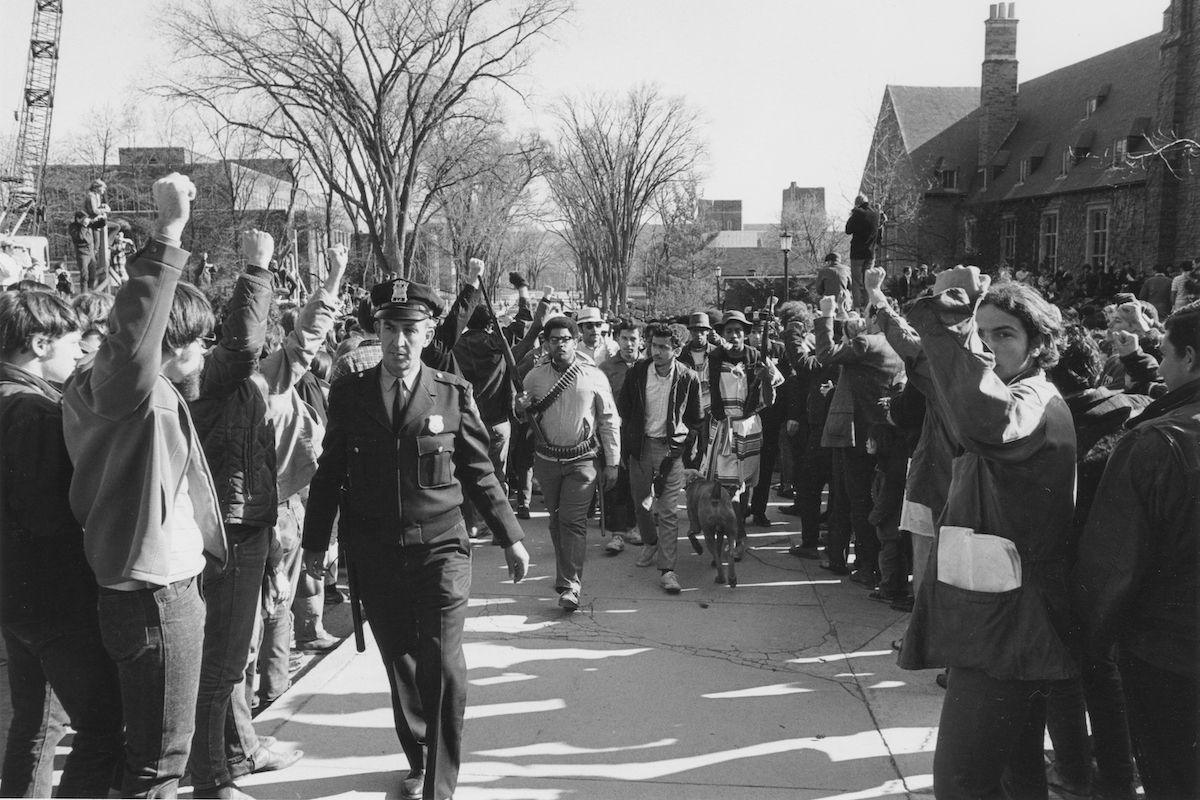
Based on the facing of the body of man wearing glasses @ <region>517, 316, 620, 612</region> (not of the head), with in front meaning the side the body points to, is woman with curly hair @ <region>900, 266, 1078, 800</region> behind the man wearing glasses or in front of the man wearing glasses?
in front

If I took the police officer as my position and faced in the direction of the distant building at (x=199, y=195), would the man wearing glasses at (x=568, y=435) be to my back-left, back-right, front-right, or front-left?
front-right

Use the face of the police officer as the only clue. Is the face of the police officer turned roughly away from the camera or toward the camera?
toward the camera

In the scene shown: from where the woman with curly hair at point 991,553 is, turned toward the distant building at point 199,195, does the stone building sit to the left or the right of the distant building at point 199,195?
right

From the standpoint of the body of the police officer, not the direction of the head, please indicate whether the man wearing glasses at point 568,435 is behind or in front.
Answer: behind

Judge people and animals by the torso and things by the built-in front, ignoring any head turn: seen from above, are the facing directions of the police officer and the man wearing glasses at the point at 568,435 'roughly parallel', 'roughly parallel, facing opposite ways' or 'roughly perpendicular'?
roughly parallel

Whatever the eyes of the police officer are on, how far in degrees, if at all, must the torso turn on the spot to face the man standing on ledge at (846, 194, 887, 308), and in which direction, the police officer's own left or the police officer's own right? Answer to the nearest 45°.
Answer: approximately 135° to the police officer's own left

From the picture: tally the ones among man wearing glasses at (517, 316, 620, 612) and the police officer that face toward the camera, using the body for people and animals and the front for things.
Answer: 2

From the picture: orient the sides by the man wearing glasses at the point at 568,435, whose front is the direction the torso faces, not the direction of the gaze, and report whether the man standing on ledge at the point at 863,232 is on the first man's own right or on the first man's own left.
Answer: on the first man's own left

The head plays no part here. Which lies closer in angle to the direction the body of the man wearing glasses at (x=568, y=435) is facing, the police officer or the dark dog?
the police officer

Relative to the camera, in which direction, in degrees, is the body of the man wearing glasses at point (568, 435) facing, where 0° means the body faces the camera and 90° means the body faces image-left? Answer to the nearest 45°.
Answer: approximately 0°

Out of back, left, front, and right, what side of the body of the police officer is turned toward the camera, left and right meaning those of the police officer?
front

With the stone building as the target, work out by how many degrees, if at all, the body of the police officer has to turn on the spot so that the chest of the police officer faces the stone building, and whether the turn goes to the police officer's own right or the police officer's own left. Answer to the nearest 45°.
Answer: approximately 135° to the police officer's own left

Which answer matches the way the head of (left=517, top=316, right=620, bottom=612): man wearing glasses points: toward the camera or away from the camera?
toward the camera
